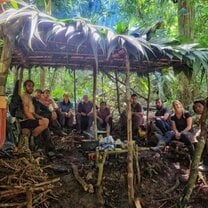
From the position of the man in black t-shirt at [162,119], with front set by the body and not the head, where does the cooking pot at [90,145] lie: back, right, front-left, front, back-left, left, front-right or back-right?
front

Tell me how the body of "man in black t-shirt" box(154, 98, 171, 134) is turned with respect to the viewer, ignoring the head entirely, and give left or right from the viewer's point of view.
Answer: facing the viewer and to the left of the viewer

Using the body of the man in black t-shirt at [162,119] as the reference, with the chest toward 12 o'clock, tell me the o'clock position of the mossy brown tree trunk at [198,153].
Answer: The mossy brown tree trunk is roughly at 10 o'clock from the man in black t-shirt.

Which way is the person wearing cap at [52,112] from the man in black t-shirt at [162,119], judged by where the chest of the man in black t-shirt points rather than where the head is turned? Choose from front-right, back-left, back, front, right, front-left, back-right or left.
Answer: front-right

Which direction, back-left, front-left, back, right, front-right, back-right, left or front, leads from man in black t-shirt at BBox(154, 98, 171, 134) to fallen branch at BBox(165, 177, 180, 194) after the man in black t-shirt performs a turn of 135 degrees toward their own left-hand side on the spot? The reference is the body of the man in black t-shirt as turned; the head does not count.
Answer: right
